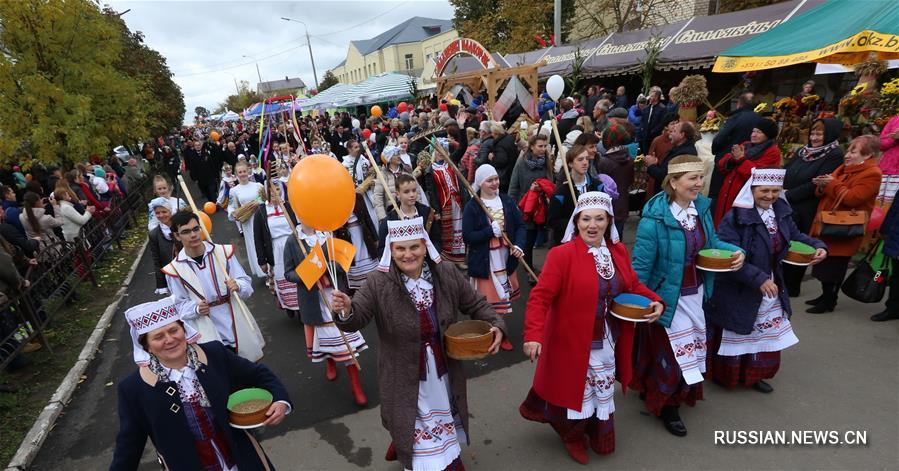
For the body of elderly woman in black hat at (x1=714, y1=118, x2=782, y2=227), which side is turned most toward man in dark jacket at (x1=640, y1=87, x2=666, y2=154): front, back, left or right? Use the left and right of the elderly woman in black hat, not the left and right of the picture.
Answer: right

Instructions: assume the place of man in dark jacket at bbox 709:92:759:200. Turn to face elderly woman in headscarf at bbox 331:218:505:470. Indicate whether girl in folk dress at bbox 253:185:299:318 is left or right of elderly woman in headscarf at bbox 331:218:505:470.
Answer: right

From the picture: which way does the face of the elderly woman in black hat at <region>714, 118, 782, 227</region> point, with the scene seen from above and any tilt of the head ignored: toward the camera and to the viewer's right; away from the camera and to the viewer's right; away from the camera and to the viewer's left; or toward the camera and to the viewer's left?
toward the camera and to the viewer's left

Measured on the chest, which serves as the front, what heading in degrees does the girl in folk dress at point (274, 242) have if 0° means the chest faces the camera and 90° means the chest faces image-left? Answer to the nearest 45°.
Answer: approximately 315°

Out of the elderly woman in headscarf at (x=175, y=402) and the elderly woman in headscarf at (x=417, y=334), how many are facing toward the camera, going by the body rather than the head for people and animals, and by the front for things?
2

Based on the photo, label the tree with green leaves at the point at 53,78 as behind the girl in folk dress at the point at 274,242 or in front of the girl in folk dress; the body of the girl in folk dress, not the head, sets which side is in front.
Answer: behind

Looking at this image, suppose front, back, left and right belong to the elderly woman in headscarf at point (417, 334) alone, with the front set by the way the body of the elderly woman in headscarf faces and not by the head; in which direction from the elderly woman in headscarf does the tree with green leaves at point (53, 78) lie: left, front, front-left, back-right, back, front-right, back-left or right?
back-right

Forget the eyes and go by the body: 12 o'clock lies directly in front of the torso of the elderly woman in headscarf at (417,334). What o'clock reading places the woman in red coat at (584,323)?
The woman in red coat is roughly at 9 o'clock from the elderly woman in headscarf.

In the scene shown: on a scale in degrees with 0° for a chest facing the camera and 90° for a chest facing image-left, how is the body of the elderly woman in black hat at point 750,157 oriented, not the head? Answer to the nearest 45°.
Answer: approximately 45°

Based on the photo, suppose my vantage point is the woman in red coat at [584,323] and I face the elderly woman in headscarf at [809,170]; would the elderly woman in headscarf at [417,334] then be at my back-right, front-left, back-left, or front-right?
back-left

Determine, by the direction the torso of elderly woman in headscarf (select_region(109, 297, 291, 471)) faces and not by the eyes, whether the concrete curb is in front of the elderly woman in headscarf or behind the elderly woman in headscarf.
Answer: behind

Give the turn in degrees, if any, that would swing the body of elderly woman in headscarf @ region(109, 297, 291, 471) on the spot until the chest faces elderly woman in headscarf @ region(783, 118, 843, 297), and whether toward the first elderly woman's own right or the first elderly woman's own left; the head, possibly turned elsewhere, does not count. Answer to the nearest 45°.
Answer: approximately 90° to the first elderly woman's own left

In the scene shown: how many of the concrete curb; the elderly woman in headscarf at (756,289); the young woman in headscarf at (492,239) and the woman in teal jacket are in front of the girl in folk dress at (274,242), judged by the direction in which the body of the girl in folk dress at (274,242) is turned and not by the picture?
3
